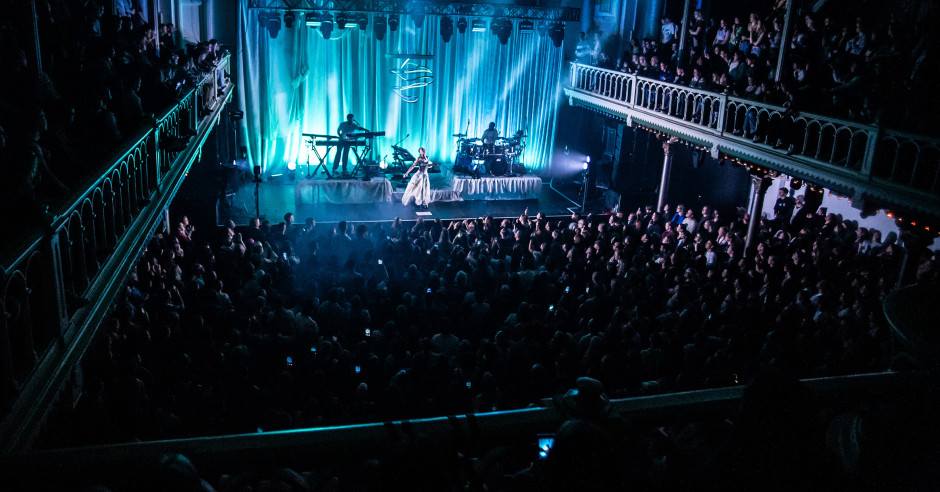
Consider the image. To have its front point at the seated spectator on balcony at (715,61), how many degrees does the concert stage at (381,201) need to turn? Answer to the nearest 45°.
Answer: approximately 90° to its left

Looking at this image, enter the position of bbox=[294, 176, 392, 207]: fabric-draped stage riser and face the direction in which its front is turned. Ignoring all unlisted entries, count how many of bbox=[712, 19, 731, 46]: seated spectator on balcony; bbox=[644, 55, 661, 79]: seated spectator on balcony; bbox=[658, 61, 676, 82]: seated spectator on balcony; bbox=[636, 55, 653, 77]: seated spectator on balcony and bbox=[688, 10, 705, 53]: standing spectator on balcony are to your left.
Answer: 5

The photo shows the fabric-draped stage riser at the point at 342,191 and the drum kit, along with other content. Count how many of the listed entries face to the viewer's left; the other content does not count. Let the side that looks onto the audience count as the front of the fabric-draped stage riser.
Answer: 0

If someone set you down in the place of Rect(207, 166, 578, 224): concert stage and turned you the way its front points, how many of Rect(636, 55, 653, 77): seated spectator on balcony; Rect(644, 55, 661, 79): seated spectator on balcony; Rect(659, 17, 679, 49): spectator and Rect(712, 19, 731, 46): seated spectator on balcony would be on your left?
4

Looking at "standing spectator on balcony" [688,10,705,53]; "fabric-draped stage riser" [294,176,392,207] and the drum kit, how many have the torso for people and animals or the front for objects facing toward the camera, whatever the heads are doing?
2

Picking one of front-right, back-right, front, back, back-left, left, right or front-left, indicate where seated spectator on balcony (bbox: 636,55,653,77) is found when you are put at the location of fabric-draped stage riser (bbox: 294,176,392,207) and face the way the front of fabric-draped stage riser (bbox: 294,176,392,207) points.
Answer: left

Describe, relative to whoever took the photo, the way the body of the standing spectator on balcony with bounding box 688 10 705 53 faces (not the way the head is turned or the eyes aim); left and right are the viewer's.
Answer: facing to the left of the viewer

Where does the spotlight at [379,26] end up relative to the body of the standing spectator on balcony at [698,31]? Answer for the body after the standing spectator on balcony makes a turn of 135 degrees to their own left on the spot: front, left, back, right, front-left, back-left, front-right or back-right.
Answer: back-right

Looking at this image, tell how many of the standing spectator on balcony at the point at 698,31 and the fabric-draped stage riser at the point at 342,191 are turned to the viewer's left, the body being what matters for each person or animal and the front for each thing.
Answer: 1

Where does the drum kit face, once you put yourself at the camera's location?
facing the viewer

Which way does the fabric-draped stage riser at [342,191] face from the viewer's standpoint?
toward the camera
